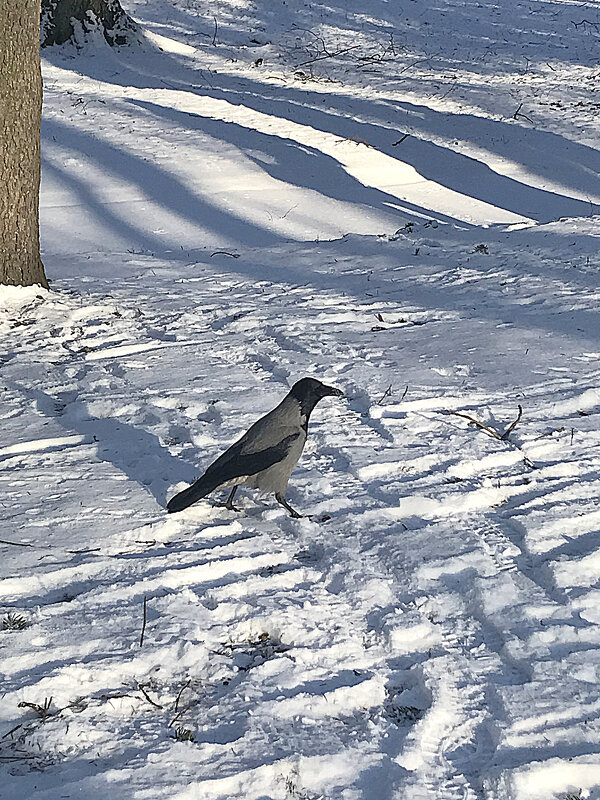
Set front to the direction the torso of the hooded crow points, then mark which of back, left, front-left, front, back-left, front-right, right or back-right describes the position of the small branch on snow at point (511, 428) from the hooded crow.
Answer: front-left

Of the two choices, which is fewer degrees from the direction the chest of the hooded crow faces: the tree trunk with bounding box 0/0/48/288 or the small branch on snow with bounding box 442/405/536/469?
the small branch on snow

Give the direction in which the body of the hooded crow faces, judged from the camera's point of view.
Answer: to the viewer's right

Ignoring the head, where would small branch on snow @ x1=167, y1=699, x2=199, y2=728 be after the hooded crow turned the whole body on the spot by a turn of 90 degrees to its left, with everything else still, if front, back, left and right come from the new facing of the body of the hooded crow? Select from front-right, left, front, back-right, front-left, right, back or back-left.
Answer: back

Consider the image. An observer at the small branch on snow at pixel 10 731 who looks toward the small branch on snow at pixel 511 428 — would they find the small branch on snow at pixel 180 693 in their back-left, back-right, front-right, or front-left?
front-right

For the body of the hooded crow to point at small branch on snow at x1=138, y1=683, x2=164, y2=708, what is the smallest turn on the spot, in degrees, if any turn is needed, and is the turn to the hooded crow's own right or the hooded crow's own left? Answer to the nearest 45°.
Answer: approximately 90° to the hooded crow's own right

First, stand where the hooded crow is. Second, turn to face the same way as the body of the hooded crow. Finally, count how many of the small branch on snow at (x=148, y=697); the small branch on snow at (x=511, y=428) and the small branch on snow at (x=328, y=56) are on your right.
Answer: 1

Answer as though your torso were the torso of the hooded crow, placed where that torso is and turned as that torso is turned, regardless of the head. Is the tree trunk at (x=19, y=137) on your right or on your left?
on your left

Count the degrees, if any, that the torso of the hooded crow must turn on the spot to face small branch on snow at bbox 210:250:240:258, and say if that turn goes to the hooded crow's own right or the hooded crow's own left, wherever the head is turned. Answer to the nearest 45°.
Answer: approximately 90° to the hooded crow's own left
